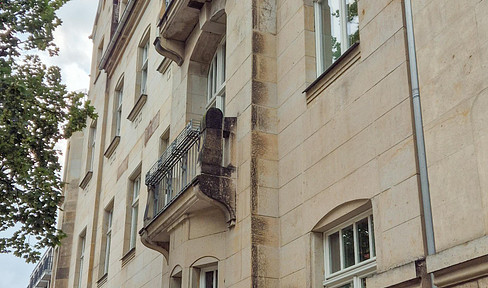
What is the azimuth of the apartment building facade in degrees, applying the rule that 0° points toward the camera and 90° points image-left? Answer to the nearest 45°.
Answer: approximately 45°

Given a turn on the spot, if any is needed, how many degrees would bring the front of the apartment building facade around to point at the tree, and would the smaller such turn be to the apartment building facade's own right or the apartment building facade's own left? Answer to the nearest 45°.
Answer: approximately 90° to the apartment building facade's own right
